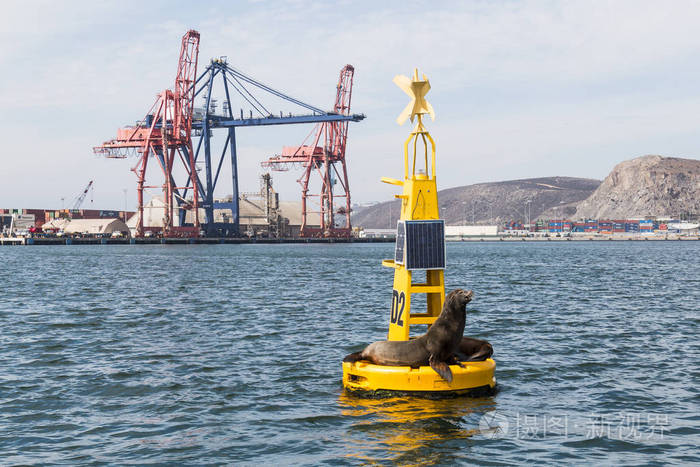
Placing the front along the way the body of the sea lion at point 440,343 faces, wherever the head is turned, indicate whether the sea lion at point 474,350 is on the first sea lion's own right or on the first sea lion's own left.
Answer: on the first sea lion's own left

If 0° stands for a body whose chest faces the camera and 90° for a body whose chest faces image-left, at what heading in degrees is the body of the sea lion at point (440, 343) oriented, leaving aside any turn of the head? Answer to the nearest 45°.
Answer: approximately 270°
